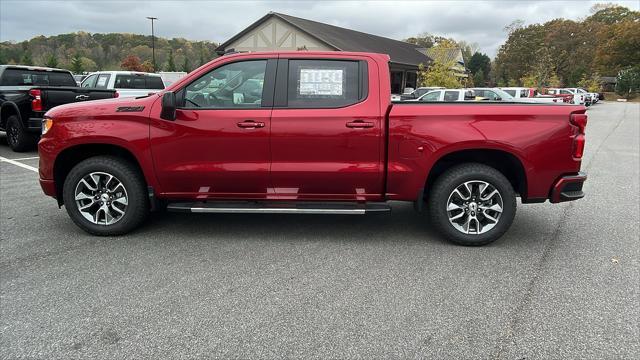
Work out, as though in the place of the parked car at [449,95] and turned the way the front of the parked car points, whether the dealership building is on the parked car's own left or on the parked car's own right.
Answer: on the parked car's own right

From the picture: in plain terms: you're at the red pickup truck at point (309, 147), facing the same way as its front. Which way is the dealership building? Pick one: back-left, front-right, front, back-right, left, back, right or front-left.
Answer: right

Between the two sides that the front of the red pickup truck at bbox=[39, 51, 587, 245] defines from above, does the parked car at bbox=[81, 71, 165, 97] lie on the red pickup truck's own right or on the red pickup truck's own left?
on the red pickup truck's own right

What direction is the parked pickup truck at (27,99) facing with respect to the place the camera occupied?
facing away from the viewer and to the left of the viewer

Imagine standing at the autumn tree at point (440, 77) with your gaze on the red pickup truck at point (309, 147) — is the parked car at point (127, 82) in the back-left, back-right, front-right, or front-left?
front-right

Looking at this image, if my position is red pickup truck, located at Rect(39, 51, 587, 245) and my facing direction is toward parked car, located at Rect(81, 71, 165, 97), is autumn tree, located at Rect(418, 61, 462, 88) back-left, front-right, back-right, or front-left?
front-right

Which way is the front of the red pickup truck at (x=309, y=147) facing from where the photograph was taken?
facing to the left of the viewer
